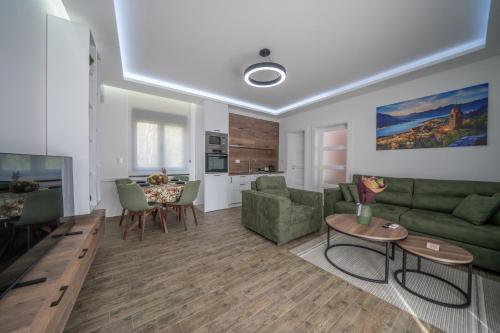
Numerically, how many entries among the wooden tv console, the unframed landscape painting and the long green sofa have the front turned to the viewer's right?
1

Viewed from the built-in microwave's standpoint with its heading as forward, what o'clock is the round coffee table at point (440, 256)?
The round coffee table is roughly at 11 o'clock from the built-in microwave.

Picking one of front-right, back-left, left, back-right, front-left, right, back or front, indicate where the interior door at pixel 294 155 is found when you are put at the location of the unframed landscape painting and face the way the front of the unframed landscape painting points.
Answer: front-right

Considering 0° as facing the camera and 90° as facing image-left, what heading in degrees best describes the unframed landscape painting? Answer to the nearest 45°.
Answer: approximately 45°

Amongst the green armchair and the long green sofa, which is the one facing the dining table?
the long green sofa

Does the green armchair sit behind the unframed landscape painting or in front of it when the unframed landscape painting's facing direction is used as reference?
in front

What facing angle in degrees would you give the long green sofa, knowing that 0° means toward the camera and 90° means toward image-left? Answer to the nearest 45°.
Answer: approximately 45°

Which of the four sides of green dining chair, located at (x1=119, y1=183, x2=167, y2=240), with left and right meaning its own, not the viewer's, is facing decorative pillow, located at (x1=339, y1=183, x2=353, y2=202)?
right

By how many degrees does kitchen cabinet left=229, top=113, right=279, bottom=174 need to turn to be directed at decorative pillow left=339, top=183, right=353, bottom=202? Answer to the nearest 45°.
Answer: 0° — it already faces it

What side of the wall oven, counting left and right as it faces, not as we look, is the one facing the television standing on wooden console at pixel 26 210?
front

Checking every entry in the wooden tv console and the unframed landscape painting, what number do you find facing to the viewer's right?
1

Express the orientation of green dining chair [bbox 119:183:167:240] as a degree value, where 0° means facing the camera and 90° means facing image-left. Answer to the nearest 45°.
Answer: approximately 225°

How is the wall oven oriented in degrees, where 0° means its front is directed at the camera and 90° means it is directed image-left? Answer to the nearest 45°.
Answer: approximately 0°
